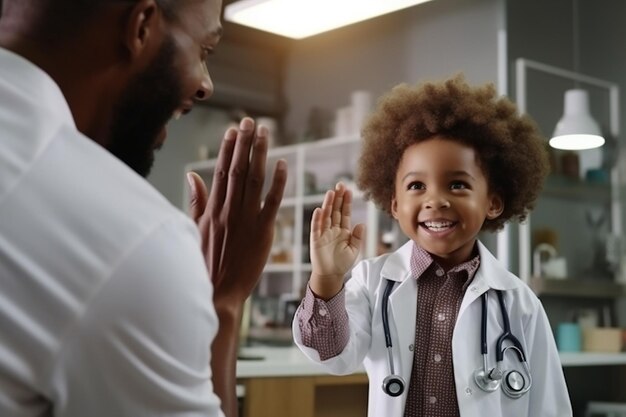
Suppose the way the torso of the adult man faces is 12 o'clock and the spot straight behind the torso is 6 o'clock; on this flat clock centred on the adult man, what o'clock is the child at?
The child is roughly at 12 o'clock from the adult man.

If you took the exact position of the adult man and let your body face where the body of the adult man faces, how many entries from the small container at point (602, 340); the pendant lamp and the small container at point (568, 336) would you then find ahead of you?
3

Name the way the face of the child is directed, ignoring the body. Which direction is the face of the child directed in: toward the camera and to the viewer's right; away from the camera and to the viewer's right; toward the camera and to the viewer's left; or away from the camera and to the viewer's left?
toward the camera and to the viewer's left

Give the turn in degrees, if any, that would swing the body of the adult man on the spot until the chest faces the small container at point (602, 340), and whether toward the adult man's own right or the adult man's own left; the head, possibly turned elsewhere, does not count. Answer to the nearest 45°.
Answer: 0° — they already face it

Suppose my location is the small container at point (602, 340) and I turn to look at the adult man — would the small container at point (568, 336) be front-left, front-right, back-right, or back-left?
front-right

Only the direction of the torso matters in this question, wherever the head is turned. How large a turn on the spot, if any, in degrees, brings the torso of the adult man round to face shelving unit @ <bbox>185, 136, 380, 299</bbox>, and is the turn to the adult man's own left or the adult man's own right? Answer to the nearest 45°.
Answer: approximately 45° to the adult man's own left

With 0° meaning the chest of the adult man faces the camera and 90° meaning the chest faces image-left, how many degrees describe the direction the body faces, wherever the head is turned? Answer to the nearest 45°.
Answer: approximately 225°

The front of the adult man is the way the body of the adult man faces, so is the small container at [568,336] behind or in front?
in front

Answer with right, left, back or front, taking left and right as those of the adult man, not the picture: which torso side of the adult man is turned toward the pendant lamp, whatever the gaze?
front
